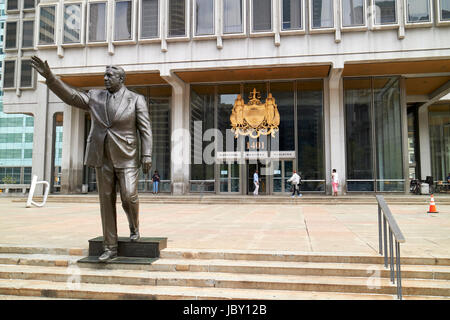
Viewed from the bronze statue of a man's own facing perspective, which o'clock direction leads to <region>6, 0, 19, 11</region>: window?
The window is roughly at 4 o'clock from the bronze statue of a man.

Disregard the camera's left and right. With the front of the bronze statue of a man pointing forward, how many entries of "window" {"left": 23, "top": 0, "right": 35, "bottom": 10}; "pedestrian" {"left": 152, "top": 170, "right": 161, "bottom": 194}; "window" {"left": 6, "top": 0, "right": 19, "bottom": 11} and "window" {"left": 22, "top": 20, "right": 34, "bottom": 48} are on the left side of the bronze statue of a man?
0

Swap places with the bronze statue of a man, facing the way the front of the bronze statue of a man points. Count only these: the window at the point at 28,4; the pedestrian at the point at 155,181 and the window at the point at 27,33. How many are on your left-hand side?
0

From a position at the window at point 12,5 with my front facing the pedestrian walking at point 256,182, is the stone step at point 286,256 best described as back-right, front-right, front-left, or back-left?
front-right

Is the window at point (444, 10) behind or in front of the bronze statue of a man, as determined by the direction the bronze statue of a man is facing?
behind

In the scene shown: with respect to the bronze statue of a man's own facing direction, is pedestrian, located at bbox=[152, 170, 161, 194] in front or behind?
behind

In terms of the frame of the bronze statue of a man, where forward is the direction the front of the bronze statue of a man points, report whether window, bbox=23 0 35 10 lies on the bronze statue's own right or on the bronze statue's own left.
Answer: on the bronze statue's own right

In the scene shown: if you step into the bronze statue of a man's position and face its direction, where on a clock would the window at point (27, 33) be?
The window is roughly at 4 o'clock from the bronze statue of a man.

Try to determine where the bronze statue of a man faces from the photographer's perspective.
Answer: facing the viewer and to the left of the viewer

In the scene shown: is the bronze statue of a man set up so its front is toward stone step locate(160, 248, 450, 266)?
no

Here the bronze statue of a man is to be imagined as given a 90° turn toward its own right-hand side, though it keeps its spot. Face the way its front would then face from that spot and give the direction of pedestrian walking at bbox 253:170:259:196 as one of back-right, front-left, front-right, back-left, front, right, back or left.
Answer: right
